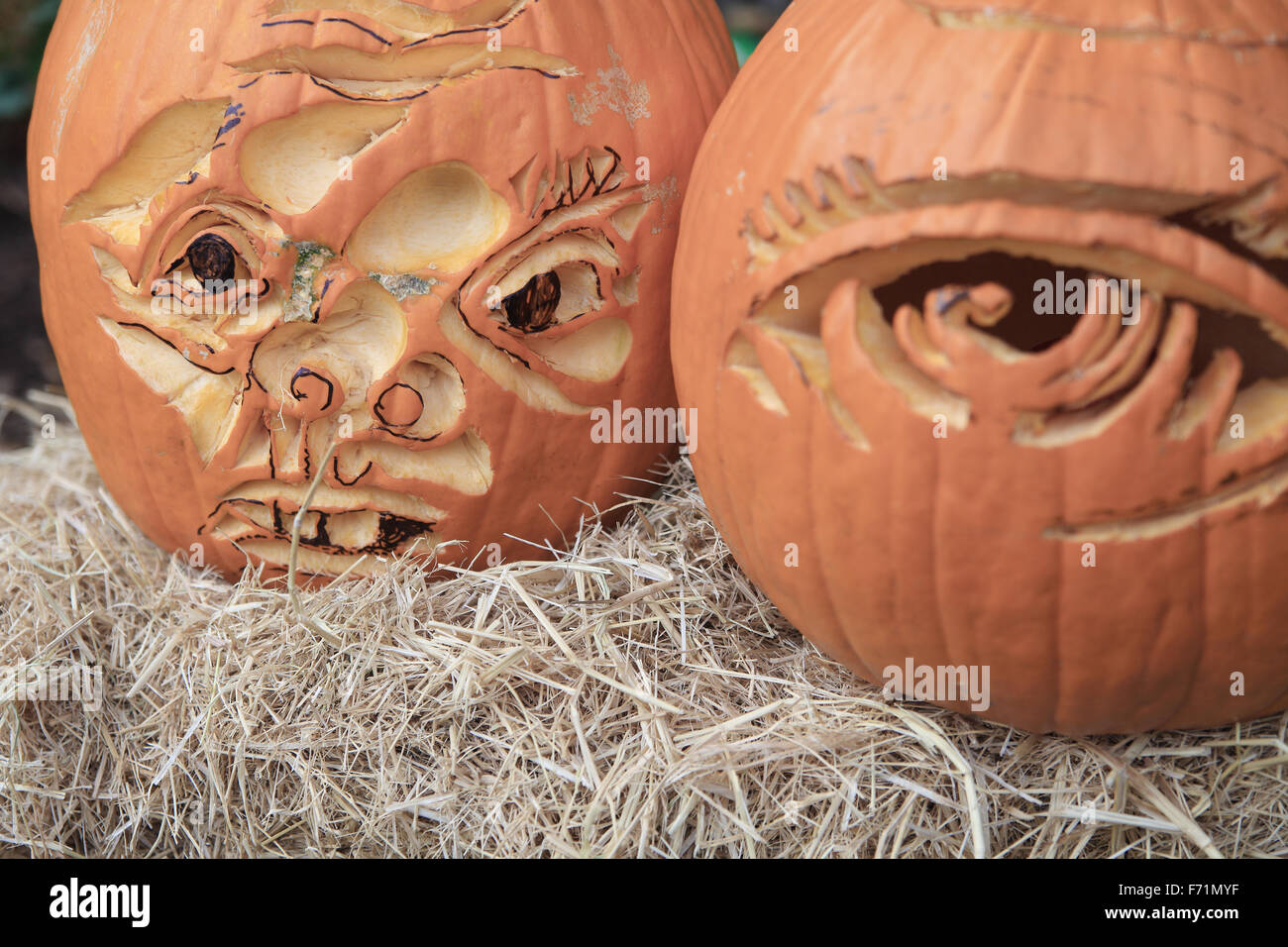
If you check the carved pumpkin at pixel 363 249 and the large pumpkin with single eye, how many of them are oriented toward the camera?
2

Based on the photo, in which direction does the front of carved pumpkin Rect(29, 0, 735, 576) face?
toward the camera

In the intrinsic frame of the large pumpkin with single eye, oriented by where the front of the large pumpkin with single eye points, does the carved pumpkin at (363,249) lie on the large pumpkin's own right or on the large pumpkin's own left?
on the large pumpkin's own right

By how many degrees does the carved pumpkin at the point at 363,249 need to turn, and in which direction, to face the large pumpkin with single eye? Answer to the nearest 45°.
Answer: approximately 45° to its left

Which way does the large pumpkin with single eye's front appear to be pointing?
toward the camera
